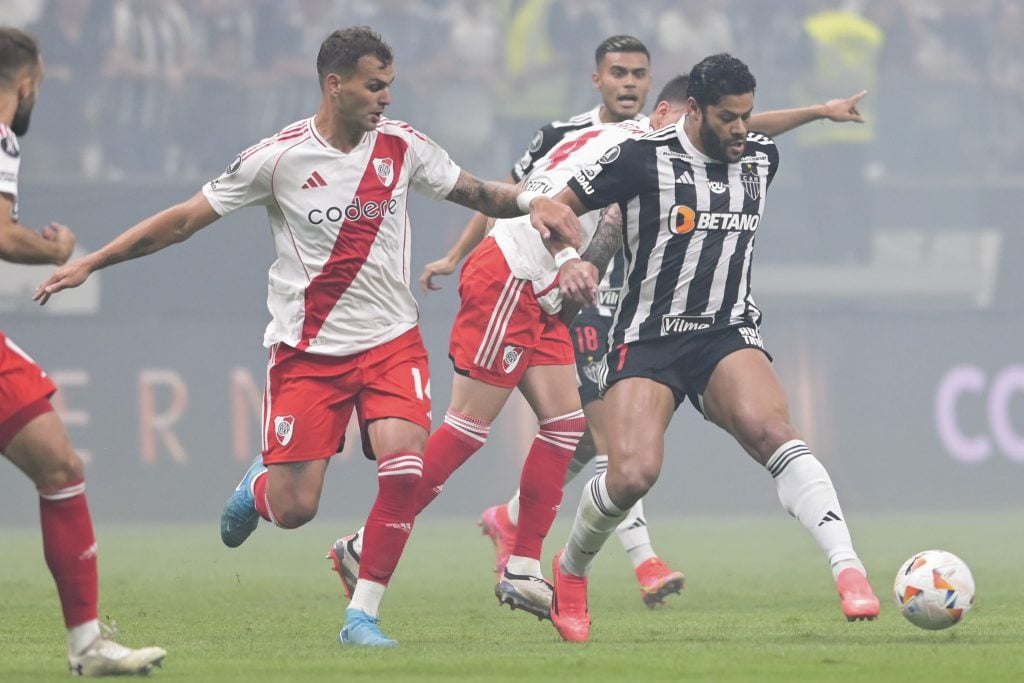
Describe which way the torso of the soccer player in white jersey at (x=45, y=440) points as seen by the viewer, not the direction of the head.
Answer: to the viewer's right

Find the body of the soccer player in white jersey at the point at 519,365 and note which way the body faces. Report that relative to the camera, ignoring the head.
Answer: to the viewer's right

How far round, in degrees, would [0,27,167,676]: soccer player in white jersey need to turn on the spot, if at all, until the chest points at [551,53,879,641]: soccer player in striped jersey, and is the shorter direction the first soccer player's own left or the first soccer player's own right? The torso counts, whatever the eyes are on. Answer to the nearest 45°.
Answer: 0° — they already face them

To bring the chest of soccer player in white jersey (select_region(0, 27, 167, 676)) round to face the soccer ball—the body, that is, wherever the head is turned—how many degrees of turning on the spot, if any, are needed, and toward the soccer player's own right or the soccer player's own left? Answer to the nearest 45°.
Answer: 0° — they already face it

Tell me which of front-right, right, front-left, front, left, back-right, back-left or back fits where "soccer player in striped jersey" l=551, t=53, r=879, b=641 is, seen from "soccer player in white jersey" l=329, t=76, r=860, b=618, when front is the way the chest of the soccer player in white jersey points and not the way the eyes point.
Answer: front-right

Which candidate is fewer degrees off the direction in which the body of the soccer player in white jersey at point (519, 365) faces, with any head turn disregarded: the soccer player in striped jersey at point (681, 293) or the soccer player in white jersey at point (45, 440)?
the soccer player in striped jersey

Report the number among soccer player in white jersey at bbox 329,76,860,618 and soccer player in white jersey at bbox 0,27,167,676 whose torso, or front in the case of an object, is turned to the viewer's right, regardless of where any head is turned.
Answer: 2

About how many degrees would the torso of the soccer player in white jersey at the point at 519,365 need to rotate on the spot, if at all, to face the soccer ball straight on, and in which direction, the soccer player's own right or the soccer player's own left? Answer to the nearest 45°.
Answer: approximately 45° to the soccer player's own right

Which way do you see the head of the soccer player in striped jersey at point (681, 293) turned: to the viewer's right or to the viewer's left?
to the viewer's right

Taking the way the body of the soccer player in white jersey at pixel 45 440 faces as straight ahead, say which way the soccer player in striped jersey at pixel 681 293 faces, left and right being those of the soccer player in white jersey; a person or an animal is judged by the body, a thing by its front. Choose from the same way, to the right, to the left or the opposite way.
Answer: to the right

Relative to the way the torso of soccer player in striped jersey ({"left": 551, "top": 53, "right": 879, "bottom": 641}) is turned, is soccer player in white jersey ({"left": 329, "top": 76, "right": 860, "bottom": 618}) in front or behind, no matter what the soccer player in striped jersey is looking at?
behind
